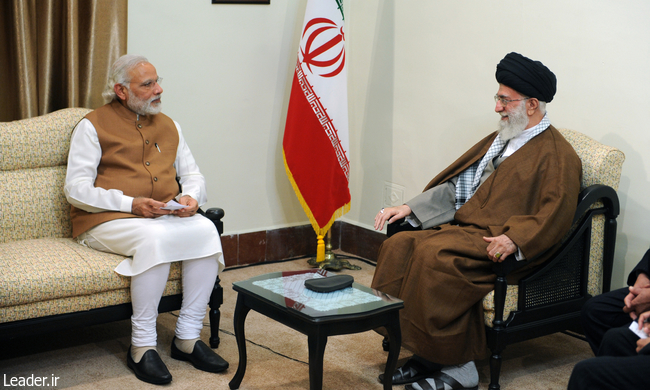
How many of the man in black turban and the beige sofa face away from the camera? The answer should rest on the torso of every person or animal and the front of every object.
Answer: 0

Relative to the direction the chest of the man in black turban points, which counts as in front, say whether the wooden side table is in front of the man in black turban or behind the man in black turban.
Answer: in front

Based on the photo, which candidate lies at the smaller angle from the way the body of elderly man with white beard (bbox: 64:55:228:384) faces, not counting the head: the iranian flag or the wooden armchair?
the wooden armchair

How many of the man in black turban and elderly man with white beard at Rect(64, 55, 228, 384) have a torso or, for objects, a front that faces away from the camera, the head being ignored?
0

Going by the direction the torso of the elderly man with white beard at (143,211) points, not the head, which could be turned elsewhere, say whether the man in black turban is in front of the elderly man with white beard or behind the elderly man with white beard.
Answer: in front

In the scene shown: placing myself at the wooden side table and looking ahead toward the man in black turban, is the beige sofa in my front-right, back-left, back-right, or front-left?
back-left

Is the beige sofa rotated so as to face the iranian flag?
no

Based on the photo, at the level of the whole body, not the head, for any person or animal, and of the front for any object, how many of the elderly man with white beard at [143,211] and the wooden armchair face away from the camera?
0

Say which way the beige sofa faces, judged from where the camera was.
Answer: facing the viewer and to the right of the viewer

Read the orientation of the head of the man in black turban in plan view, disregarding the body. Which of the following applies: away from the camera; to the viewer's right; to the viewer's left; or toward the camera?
to the viewer's left

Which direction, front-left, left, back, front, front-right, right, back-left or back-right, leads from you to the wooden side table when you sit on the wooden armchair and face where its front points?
front

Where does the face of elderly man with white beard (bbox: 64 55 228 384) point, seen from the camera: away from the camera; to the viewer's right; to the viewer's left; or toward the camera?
to the viewer's right

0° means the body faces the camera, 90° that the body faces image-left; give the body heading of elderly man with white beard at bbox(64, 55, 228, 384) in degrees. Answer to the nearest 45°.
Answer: approximately 315°

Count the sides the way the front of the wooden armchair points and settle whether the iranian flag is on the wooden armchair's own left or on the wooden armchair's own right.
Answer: on the wooden armchair's own right

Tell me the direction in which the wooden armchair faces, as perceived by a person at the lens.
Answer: facing the viewer and to the left of the viewer
